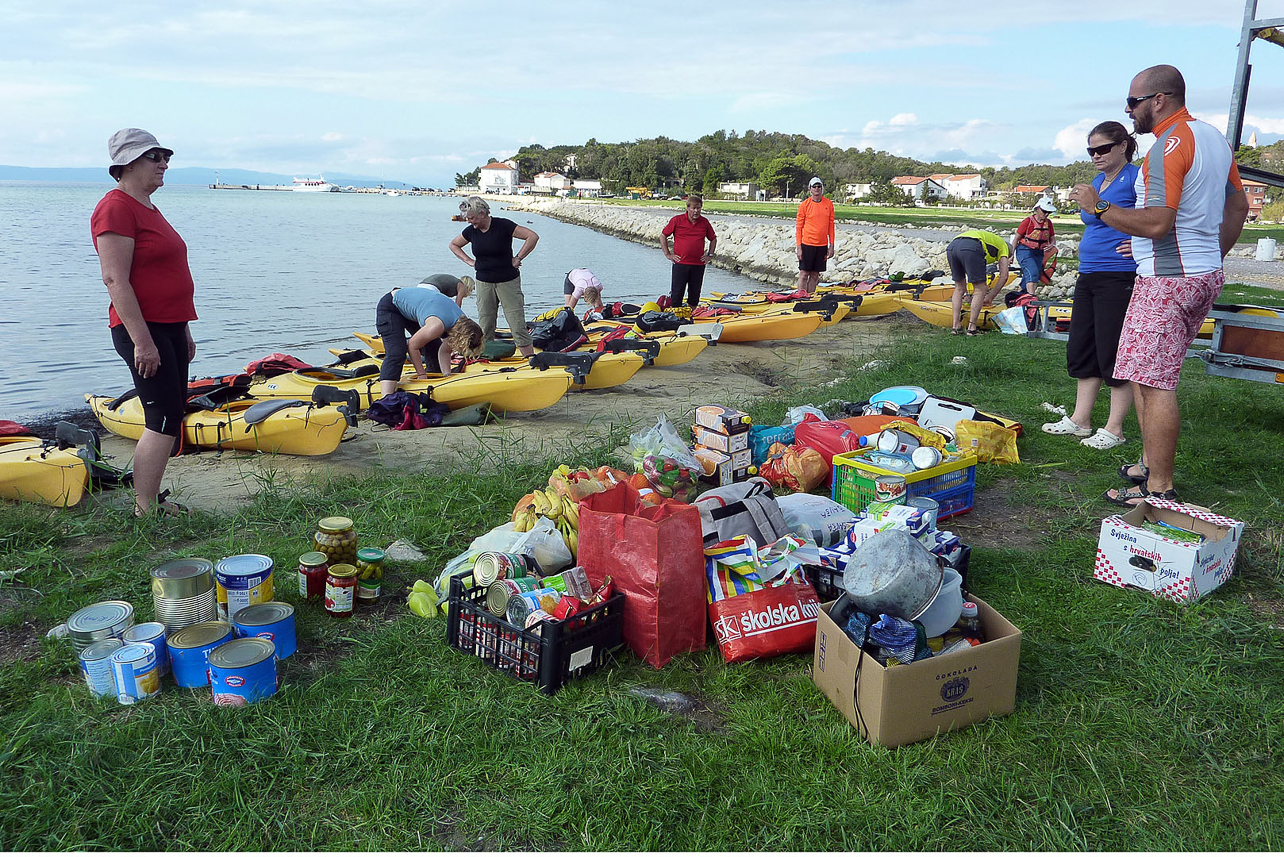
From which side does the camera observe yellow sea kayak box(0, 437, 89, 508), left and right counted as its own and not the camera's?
left

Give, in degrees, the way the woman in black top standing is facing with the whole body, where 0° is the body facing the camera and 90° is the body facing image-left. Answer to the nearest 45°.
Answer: approximately 0°

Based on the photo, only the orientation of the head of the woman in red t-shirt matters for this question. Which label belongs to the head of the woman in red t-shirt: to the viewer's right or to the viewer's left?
to the viewer's right

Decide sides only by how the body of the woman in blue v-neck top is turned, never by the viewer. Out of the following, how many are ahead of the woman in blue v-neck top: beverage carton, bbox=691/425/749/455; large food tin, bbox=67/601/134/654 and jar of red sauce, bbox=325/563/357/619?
3

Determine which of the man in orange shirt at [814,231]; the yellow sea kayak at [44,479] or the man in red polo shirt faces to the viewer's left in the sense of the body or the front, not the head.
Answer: the yellow sea kayak

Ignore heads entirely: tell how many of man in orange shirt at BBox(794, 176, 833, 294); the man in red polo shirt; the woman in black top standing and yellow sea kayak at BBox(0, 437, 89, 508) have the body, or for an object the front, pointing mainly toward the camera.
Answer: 3

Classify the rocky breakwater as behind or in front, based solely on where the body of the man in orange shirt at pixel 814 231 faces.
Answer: behind

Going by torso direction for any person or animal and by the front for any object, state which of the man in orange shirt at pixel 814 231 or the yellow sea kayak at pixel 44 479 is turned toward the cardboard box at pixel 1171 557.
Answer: the man in orange shirt
